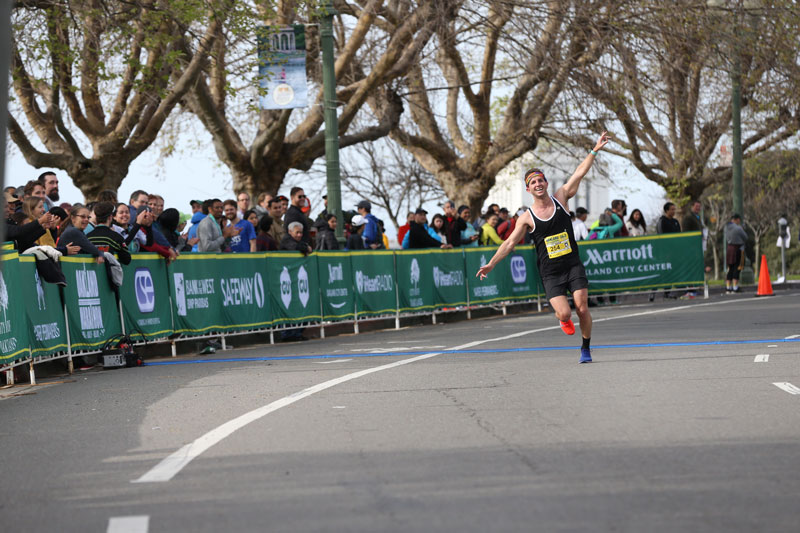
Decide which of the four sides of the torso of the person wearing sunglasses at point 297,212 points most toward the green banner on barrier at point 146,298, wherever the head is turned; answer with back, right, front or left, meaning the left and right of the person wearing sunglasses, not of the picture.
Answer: right

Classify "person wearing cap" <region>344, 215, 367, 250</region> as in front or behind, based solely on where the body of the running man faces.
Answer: behind

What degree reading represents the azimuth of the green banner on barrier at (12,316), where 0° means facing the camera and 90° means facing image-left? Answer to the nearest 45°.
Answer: approximately 315°

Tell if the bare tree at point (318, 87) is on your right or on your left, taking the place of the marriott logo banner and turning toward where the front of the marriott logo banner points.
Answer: on your right

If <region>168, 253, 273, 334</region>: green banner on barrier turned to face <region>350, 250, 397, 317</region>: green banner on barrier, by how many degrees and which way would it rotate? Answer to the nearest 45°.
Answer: approximately 90° to its left

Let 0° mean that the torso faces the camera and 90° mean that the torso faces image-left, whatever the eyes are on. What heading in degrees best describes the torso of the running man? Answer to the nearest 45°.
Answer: approximately 0°

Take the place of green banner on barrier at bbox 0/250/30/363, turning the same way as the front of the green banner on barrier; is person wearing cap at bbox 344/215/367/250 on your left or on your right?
on your left

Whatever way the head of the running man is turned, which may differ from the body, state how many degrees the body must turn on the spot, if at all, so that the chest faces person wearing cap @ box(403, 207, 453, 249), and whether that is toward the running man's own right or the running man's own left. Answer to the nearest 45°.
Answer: approximately 180°

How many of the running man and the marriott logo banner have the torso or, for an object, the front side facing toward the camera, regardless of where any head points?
2

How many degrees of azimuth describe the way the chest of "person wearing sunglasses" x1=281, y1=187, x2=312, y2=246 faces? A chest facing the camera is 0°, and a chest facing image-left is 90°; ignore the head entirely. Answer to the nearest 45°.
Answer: approximately 315°

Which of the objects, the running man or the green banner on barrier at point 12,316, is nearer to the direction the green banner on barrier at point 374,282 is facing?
the running man

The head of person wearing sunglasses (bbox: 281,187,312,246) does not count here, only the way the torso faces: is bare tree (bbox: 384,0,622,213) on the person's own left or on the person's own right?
on the person's own left
